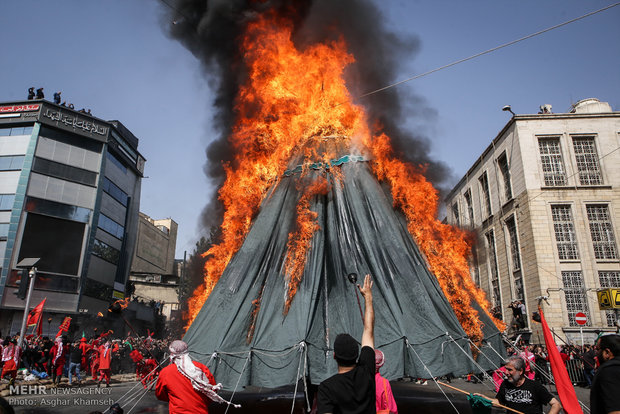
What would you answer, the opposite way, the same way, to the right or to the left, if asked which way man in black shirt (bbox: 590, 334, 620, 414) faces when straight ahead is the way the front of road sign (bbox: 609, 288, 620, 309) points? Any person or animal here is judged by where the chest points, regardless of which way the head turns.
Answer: to the right

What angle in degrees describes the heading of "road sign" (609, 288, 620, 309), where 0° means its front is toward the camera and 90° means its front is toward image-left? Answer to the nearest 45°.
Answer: approximately 0°

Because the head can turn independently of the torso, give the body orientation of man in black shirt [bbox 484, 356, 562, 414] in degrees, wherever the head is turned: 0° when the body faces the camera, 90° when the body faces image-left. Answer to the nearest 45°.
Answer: approximately 45°

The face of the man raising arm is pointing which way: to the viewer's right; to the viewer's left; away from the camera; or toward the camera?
away from the camera

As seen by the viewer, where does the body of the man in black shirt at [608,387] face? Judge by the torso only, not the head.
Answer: to the viewer's left

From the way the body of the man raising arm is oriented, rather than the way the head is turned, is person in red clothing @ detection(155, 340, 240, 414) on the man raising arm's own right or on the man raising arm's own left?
on the man raising arm's own left

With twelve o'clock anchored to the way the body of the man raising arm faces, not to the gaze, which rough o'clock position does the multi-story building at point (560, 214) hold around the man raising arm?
The multi-story building is roughly at 1 o'clock from the man raising arm.

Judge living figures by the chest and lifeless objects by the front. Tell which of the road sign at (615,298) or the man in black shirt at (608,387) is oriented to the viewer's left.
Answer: the man in black shirt

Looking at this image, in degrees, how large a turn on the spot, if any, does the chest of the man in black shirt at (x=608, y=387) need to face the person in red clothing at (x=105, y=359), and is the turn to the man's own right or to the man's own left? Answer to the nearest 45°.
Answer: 0° — they already face them

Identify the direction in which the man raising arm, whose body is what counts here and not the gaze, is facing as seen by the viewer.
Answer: away from the camera
